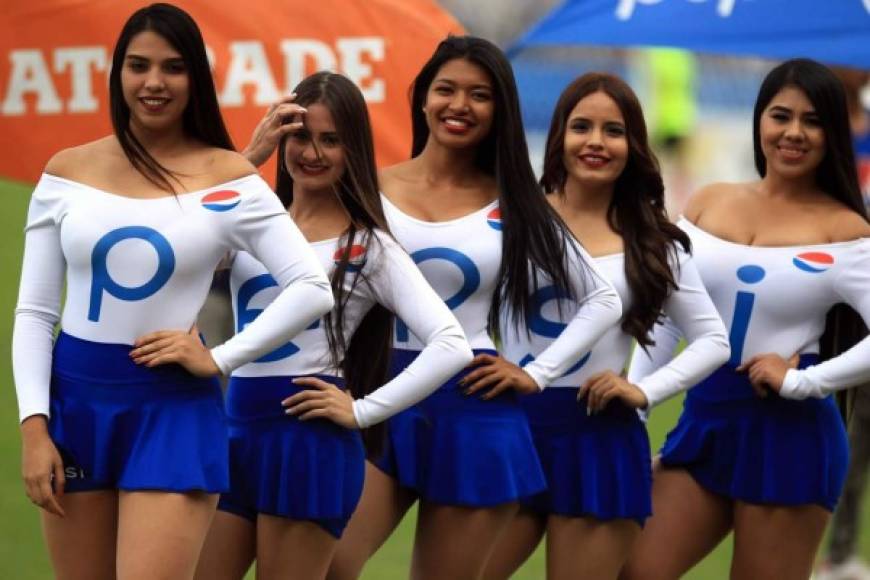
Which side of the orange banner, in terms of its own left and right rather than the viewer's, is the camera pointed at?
front

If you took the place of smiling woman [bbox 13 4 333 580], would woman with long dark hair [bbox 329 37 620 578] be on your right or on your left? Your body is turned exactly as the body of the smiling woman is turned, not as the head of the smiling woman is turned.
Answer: on your left

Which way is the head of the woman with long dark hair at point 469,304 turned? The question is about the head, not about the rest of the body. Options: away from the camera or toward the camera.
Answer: toward the camera

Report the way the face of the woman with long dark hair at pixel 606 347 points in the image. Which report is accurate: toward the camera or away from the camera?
toward the camera

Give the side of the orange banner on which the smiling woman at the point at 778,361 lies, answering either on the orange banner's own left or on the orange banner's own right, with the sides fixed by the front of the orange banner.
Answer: on the orange banner's own left

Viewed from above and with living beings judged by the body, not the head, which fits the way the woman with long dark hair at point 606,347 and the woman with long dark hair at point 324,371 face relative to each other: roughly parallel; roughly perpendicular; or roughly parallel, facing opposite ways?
roughly parallel

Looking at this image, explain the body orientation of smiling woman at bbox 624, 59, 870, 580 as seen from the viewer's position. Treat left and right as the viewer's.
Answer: facing the viewer and to the left of the viewer

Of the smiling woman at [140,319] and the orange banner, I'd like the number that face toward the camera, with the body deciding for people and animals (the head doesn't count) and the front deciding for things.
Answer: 2
